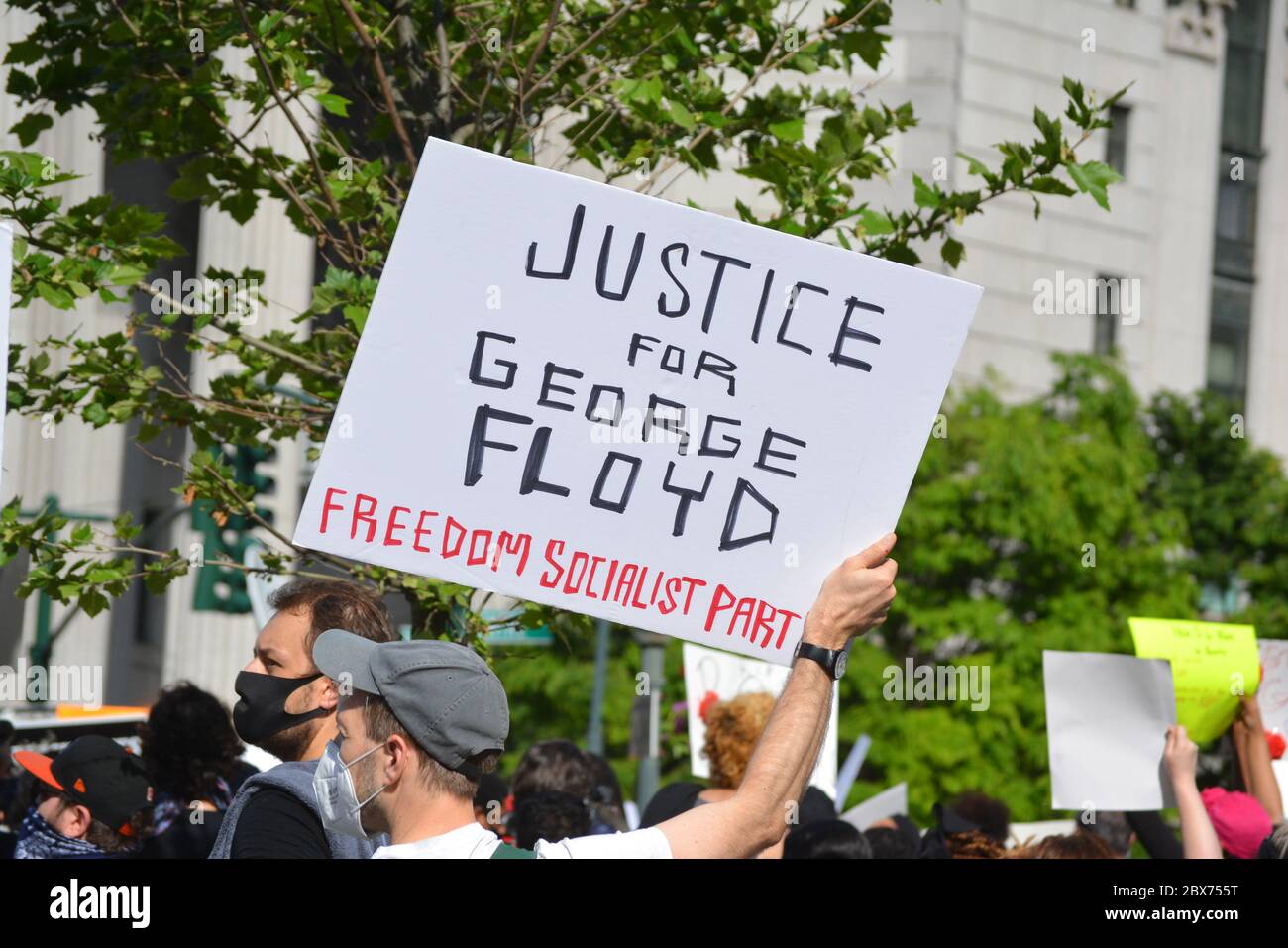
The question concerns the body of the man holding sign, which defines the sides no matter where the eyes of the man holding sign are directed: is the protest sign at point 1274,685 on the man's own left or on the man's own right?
on the man's own right
